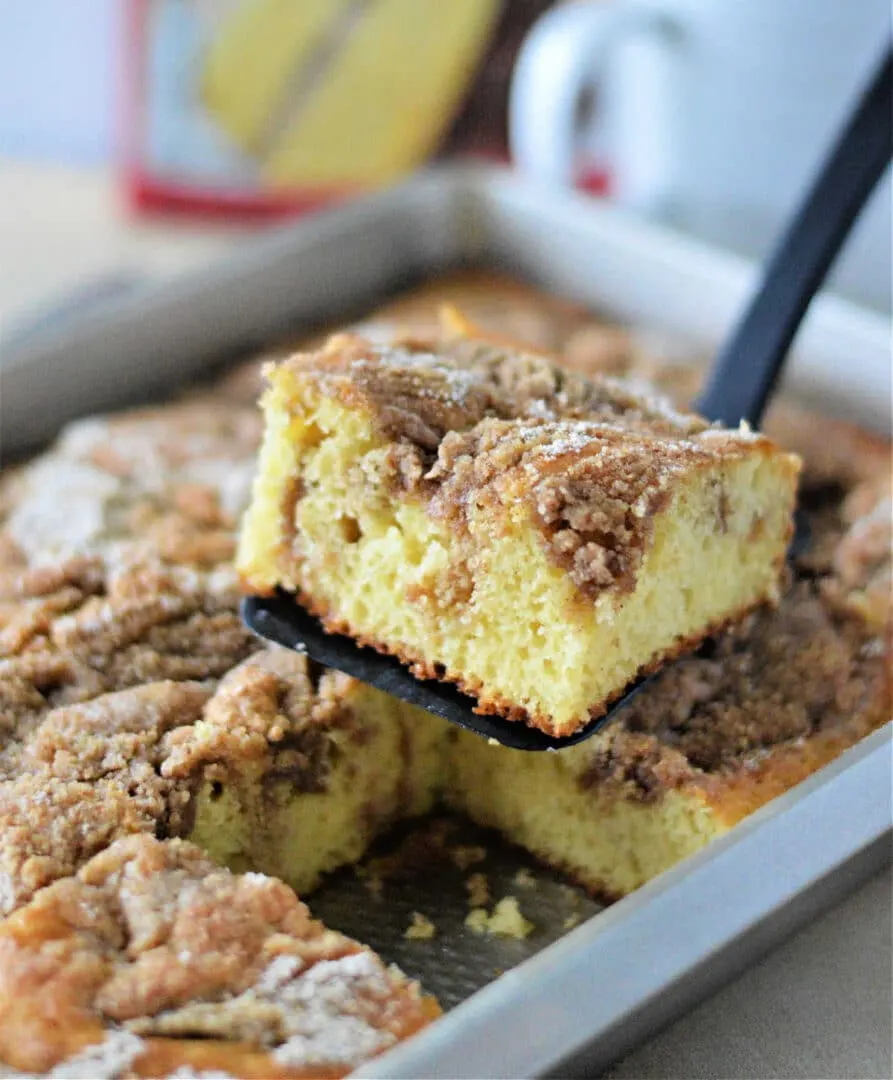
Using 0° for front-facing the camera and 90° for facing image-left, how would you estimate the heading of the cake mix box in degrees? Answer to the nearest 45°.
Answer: approximately 0°

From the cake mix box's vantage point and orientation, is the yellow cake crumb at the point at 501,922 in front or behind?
in front

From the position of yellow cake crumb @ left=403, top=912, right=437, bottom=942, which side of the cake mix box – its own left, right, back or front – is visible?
front

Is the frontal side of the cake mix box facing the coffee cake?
yes

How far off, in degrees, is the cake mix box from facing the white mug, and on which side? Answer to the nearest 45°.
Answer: approximately 45° to its left

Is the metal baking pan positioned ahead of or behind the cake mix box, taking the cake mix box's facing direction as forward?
ahead

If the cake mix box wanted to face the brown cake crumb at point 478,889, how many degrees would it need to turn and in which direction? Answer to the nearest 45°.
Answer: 0° — it already faces it
